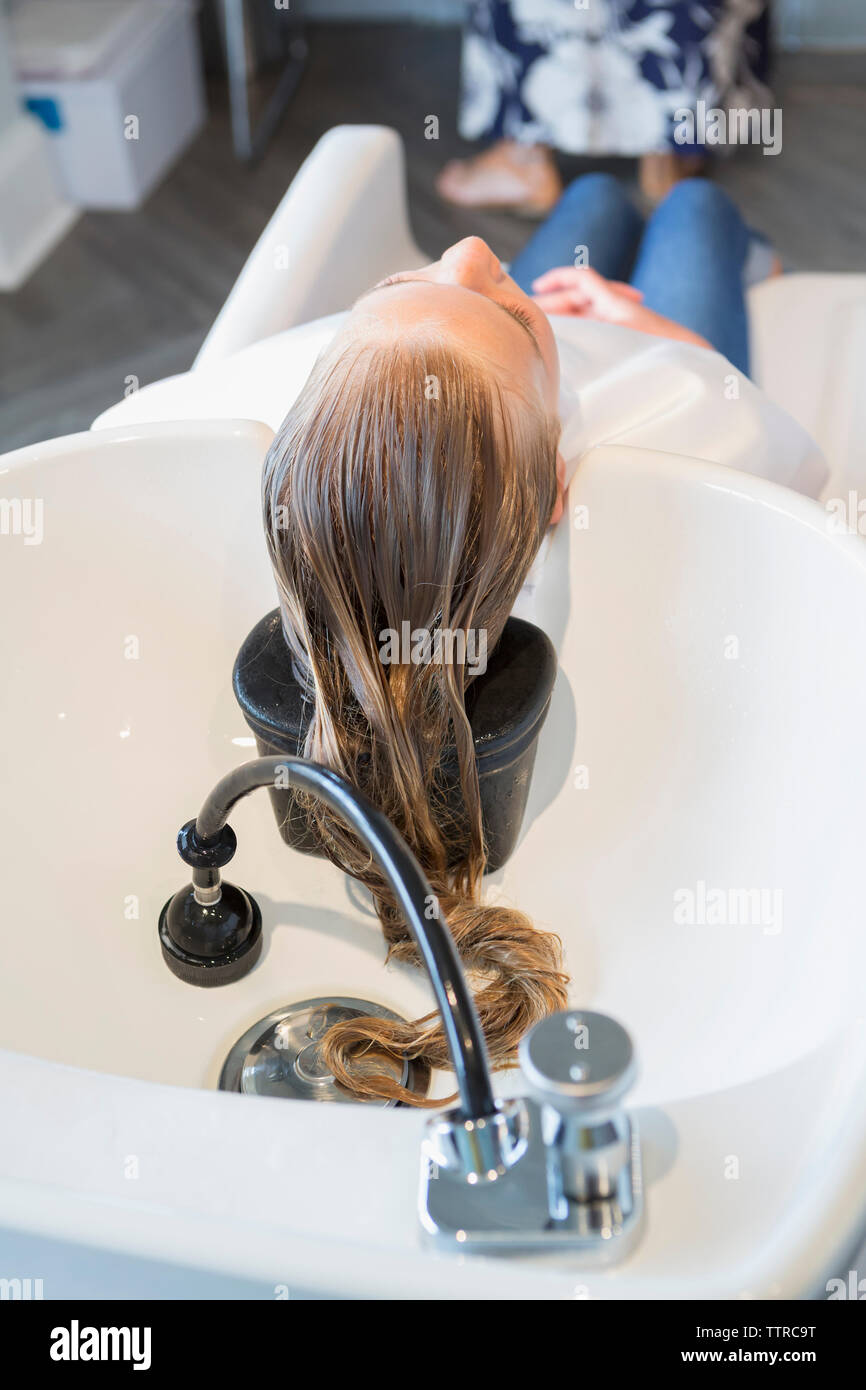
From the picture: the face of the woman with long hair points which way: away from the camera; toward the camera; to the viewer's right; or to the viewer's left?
away from the camera

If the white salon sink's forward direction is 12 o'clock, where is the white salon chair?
The white salon chair is roughly at 12 o'clock from the white salon sink.

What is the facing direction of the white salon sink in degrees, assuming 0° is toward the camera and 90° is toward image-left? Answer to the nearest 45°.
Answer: approximately 180°
